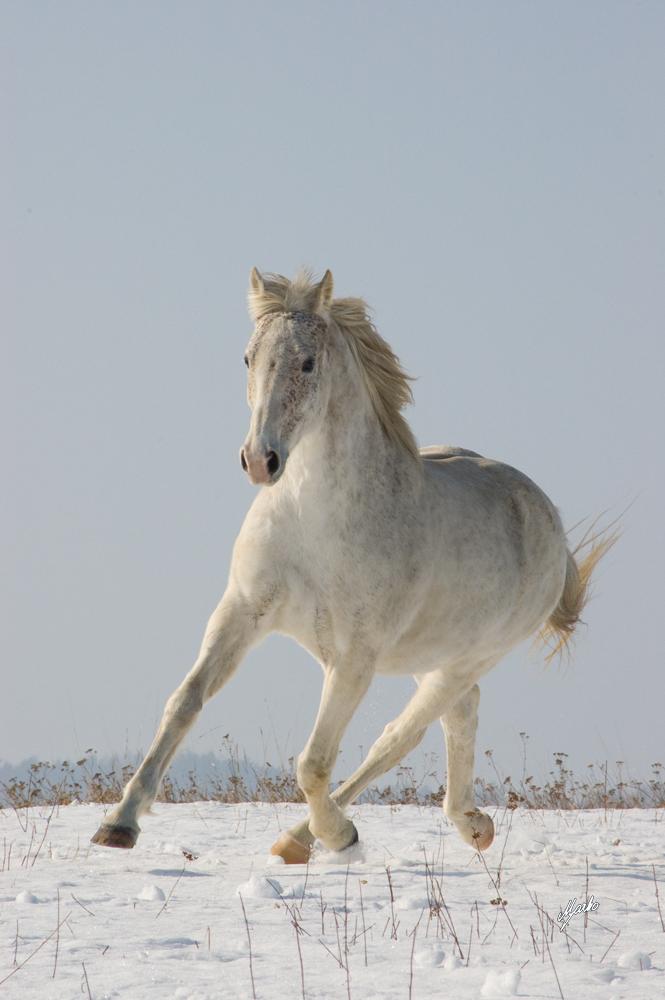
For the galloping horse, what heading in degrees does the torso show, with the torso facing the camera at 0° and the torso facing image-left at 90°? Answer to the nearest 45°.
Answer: approximately 45°
